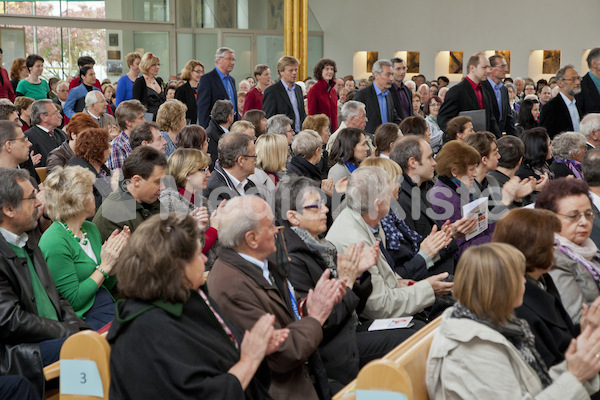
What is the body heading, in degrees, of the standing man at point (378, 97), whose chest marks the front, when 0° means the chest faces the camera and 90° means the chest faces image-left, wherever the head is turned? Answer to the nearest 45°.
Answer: approximately 315°

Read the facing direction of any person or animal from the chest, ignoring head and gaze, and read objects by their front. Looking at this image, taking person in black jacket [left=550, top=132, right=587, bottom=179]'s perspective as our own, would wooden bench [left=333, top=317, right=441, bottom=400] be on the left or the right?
on their right

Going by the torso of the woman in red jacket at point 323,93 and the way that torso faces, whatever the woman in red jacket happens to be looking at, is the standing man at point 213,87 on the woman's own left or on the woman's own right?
on the woman's own right

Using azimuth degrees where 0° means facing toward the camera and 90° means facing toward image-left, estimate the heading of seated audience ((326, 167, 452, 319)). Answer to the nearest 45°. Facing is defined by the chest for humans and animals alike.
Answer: approximately 270°

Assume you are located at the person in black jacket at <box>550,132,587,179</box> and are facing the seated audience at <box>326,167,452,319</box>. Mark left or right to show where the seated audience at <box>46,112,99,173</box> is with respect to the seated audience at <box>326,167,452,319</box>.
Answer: right

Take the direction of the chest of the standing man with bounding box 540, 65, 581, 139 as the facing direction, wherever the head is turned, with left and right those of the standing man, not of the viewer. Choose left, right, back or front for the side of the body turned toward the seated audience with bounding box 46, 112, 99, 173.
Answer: right

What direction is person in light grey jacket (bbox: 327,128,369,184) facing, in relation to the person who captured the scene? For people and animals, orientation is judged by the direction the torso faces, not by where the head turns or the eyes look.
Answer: facing to the right of the viewer

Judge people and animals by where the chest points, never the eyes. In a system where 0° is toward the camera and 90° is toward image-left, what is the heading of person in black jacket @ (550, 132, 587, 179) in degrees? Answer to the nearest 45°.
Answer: approximately 270°
